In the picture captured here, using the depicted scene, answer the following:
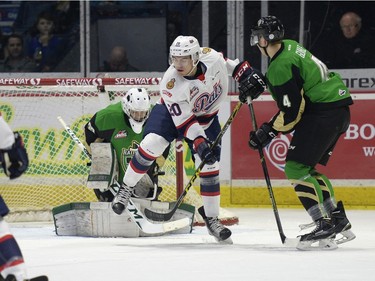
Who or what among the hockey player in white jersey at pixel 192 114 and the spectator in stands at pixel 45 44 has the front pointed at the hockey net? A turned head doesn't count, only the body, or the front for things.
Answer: the spectator in stands

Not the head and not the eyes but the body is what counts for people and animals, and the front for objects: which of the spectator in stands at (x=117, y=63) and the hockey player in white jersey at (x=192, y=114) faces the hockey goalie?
the spectator in stands

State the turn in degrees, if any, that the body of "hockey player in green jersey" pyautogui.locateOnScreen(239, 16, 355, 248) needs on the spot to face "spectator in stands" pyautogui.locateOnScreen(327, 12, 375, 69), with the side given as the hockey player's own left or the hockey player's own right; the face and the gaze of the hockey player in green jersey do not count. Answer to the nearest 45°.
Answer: approximately 90° to the hockey player's own right

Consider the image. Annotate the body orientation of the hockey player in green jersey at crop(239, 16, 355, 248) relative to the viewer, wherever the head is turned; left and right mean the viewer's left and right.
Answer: facing to the left of the viewer

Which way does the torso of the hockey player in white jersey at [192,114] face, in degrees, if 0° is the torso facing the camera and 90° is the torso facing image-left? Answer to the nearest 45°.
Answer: approximately 0°

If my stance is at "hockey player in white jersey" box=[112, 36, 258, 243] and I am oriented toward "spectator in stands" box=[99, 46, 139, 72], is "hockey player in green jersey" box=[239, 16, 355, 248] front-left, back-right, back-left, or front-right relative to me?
back-right
